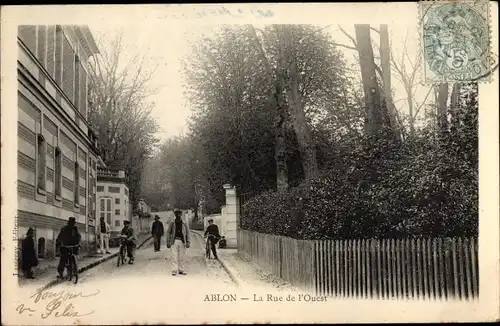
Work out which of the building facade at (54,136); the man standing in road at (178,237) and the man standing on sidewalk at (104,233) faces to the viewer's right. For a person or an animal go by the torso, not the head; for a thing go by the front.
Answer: the building facade

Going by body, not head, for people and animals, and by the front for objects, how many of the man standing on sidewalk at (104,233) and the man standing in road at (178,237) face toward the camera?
2

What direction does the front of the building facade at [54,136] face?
to the viewer's right

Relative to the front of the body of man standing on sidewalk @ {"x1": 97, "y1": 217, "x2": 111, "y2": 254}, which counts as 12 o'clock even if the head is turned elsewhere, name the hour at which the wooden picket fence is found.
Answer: The wooden picket fence is roughly at 10 o'clock from the man standing on sidewalk.

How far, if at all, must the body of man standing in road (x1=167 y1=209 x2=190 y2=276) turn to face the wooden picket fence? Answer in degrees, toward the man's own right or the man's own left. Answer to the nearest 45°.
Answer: approximately 45° to the man's own left
